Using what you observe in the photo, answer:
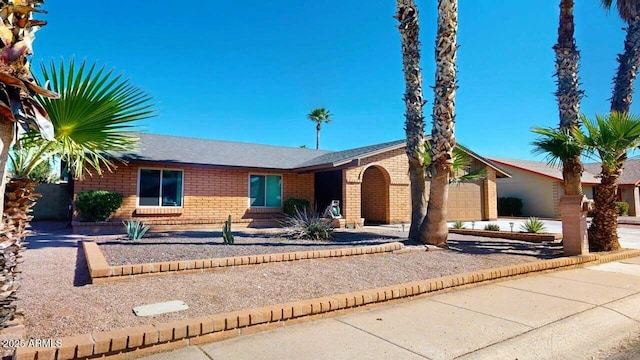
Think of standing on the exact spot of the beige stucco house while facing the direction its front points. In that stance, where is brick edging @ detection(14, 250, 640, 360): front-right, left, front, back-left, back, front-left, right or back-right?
front-right

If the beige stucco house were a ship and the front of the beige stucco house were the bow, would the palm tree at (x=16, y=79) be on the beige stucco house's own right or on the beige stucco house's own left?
on the beige stucco house's own right

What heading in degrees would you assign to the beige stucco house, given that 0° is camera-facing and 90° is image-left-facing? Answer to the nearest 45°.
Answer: approximately 315°

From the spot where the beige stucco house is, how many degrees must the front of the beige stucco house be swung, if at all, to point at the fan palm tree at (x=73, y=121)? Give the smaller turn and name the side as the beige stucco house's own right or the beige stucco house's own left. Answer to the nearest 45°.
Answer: approximately 45° to the beige stucco house's own right

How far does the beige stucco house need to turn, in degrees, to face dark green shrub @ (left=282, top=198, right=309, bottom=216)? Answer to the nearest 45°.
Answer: approximately 90° to its right

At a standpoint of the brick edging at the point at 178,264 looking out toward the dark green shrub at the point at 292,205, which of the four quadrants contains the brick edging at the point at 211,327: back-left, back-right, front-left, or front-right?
back-right

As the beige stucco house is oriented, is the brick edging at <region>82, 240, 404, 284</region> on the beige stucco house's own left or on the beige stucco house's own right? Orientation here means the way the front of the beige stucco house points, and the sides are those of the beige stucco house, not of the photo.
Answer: on the beige stucco house's own right

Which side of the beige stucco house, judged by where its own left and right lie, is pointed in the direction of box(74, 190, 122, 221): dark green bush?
right

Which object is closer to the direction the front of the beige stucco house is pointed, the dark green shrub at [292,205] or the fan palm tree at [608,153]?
the fan palm tree

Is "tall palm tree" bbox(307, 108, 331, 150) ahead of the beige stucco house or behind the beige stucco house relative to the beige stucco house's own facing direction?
behind
